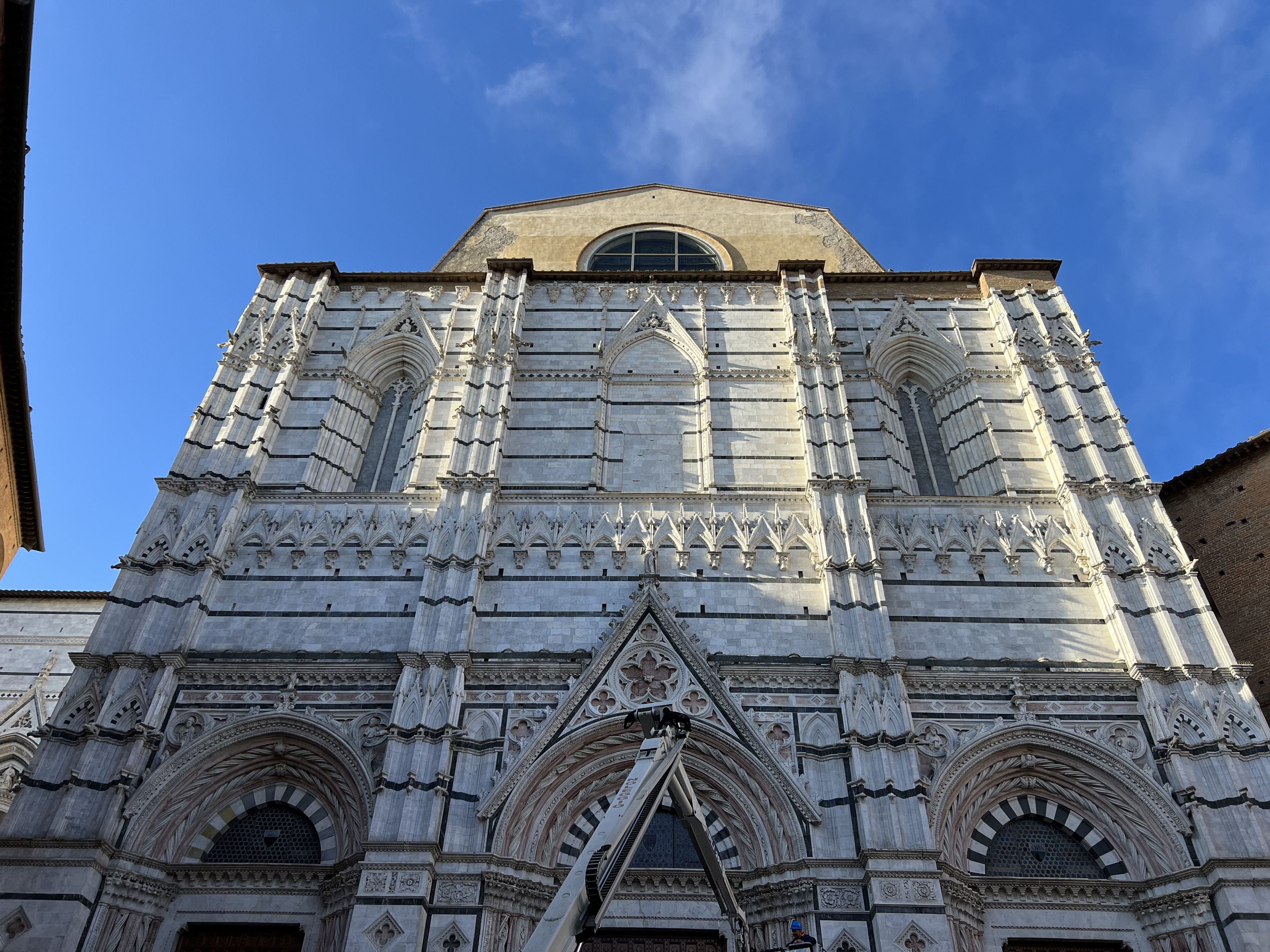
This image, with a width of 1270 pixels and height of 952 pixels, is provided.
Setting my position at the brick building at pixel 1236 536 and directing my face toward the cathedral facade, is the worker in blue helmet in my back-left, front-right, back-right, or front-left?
front-left

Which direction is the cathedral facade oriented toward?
toward the camera

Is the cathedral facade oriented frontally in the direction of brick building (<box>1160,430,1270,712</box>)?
no
